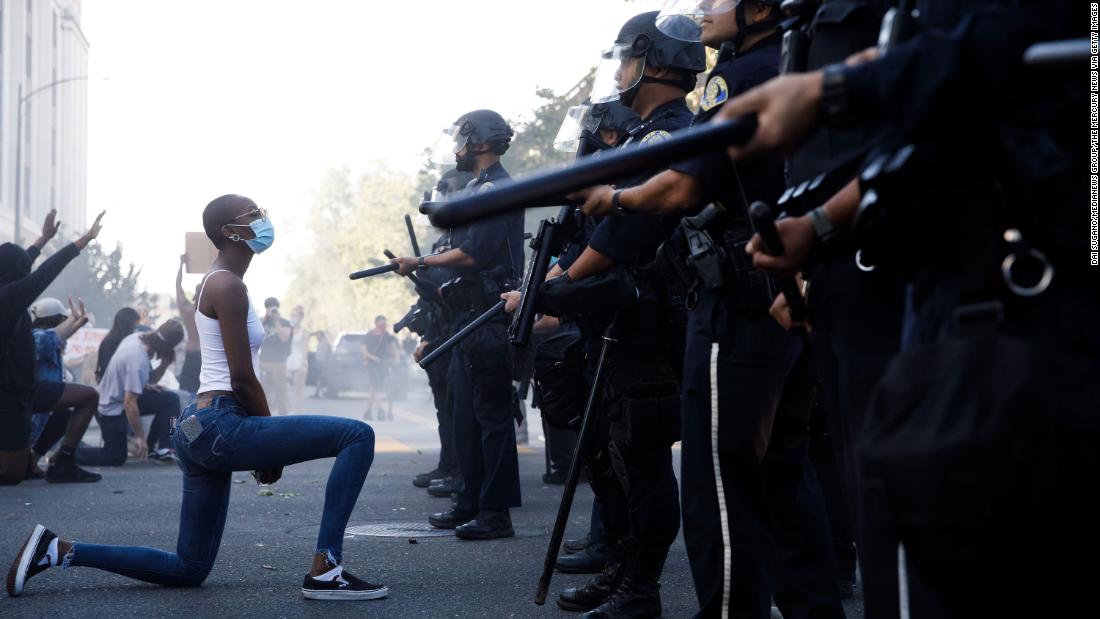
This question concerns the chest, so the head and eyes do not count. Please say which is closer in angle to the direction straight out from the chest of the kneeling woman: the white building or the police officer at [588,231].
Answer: the police officer

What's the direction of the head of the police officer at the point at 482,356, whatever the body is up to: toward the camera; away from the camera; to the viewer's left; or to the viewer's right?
to the viewer's left

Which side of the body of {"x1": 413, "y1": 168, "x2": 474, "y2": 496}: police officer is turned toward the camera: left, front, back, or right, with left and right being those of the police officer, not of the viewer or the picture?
left

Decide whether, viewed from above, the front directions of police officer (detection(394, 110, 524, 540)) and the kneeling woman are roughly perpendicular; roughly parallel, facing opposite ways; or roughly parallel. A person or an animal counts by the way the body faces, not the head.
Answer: roughly parallel, facing opposite ways

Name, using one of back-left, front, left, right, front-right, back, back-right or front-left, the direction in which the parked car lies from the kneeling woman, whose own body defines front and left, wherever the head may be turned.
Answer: left

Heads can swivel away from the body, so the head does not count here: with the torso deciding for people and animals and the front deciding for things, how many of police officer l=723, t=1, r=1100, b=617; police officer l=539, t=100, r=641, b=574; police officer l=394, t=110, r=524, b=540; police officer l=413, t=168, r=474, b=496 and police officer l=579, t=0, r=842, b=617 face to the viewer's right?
0

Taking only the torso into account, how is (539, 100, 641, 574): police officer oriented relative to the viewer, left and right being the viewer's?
facing to the left of the viewer

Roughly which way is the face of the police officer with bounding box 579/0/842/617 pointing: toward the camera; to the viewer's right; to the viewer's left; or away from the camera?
to the viewer's left

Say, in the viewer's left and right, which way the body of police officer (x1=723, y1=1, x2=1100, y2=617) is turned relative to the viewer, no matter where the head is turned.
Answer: facing to the left of the viewer

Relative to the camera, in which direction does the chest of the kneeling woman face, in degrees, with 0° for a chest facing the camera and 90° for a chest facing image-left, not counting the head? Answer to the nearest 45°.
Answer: approximately 270°

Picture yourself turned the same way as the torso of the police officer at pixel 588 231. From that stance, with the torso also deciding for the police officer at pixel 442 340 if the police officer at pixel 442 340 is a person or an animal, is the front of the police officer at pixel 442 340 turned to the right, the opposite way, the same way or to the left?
the same way

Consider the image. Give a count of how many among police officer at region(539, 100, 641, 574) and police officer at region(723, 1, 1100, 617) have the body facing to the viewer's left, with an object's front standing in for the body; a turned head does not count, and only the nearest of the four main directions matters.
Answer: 2

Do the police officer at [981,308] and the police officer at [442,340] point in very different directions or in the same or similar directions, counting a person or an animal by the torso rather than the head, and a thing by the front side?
same or similar directions

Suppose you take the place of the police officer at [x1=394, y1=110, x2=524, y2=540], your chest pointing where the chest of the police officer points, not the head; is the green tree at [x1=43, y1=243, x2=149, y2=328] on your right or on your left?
on your right

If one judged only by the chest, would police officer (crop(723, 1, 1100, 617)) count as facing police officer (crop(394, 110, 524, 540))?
no

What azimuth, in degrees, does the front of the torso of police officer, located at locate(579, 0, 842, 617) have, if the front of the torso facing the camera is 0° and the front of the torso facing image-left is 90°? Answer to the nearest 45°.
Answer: approximately 90°

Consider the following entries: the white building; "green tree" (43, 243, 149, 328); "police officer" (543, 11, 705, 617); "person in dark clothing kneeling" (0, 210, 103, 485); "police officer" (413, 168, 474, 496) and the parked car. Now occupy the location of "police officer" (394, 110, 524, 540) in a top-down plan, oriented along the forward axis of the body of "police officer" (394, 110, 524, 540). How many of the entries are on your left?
1

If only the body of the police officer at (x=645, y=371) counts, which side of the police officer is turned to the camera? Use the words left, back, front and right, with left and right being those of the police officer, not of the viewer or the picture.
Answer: left
